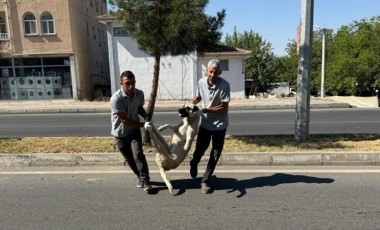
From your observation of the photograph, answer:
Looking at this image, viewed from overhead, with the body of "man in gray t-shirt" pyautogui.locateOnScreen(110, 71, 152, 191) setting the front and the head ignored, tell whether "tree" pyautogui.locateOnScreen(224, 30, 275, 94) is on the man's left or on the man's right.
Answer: on the man's left

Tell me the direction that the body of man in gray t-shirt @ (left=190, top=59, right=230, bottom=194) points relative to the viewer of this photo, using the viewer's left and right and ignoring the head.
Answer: facing the viewer

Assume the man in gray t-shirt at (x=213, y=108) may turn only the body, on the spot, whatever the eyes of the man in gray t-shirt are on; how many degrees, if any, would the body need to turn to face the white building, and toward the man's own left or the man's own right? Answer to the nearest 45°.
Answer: approximately 180°

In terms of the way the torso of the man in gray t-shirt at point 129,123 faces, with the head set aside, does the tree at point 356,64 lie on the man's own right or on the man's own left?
on the man's own left

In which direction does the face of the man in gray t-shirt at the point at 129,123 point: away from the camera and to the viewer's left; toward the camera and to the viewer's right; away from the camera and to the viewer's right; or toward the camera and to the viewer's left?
toward the camera and to the viewer's right

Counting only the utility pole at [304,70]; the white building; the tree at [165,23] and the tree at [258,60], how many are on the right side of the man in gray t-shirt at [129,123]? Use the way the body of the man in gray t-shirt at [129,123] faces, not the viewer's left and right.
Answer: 0

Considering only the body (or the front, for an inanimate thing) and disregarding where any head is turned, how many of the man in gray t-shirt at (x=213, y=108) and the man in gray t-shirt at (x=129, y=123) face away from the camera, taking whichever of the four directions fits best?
0

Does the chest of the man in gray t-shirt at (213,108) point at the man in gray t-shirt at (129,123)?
no

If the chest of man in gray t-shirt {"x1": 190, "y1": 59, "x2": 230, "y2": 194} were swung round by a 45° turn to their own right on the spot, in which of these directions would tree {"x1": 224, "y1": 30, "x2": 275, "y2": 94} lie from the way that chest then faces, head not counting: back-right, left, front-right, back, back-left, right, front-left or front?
back-right

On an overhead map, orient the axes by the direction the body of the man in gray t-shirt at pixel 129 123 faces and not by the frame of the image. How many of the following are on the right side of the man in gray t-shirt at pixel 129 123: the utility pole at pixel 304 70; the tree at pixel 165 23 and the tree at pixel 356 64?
0
